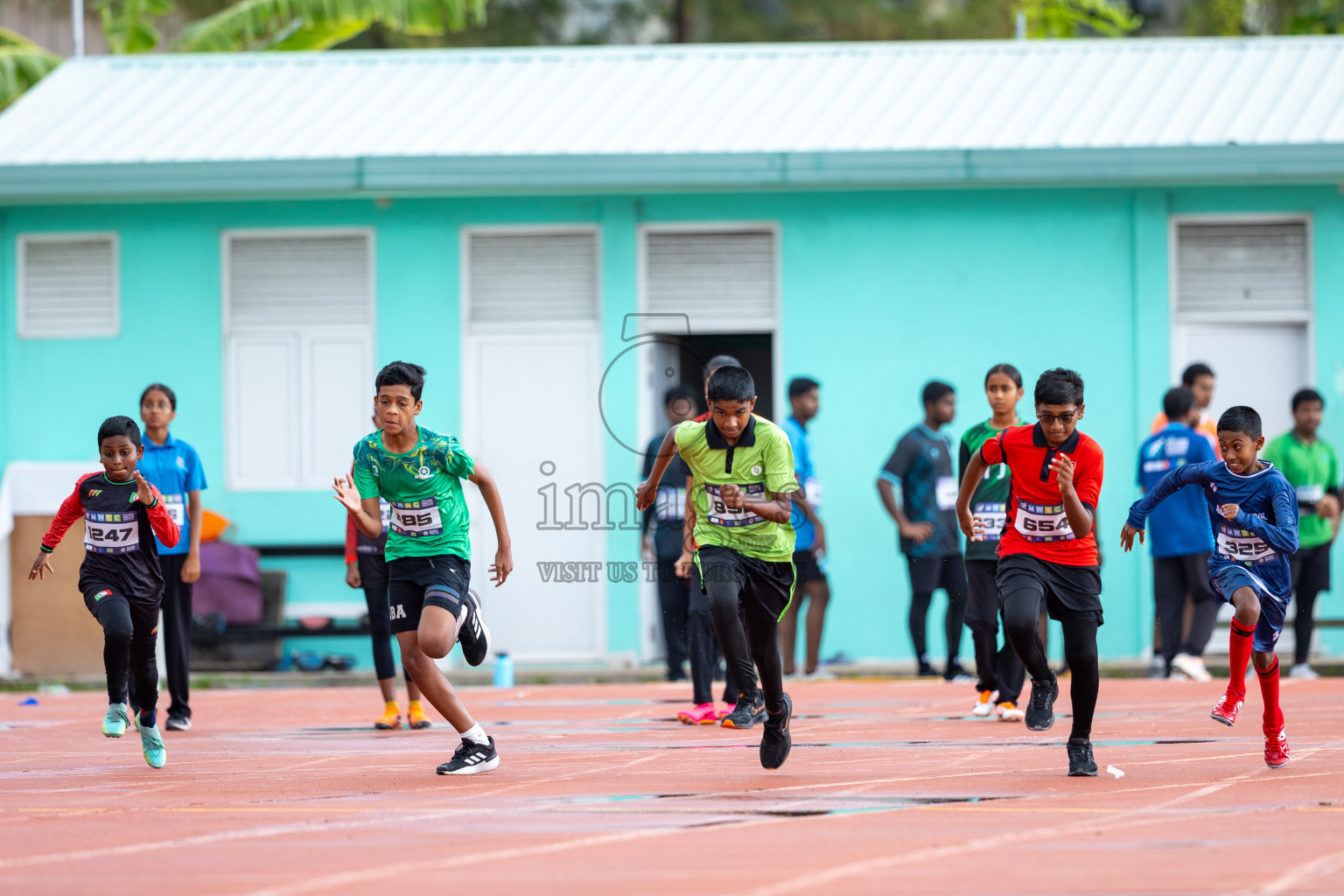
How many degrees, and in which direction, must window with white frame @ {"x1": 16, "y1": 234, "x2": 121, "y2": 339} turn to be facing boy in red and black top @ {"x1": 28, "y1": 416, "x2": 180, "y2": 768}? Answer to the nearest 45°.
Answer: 0° — it already faces them

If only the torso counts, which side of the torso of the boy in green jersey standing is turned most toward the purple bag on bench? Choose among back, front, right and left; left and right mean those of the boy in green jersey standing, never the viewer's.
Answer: right

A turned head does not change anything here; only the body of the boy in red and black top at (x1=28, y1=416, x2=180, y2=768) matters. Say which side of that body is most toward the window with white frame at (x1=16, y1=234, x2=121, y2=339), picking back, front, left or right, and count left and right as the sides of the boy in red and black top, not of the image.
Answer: back

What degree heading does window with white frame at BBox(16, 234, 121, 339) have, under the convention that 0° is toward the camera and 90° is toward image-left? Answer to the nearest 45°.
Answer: approximately 0°

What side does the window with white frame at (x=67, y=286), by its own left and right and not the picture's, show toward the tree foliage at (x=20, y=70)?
back

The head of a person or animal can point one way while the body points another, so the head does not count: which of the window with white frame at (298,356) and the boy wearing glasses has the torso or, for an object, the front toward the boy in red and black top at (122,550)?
the window with white frame

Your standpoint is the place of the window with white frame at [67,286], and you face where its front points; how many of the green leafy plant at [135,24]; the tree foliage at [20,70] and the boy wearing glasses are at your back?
2
